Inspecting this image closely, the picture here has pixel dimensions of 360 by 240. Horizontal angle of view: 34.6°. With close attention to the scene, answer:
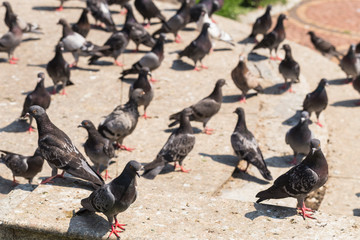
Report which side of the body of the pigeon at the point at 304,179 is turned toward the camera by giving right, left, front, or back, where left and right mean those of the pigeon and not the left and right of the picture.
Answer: right

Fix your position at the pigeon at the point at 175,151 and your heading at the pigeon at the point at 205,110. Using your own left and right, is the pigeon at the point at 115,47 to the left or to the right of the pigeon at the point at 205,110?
left

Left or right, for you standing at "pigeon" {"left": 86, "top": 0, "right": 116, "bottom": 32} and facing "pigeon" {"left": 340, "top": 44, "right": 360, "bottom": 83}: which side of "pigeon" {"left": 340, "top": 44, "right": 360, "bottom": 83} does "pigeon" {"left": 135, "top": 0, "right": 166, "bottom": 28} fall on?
left
